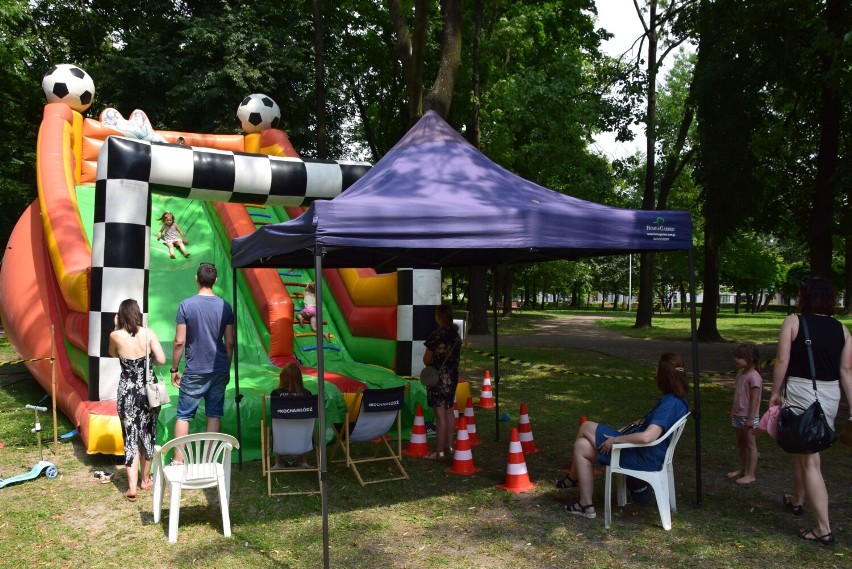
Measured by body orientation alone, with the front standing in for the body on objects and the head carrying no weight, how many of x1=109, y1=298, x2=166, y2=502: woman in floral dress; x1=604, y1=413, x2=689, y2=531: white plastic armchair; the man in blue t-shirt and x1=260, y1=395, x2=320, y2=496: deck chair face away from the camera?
3

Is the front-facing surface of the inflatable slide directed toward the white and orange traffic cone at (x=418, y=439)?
yes

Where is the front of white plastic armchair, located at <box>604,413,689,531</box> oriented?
to the viewer's left

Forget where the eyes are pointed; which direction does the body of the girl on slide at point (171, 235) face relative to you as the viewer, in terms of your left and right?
facing the viewer and to the right of the viewer

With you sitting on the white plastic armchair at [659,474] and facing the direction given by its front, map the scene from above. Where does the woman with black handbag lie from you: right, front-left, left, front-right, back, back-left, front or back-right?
back

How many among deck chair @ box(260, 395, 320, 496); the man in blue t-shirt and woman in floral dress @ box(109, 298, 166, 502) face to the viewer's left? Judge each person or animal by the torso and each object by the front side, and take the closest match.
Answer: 0

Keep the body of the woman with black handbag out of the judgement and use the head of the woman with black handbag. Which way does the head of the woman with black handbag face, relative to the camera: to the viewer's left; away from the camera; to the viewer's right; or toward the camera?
away from the camera

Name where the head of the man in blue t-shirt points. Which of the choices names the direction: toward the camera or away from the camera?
away from the camera

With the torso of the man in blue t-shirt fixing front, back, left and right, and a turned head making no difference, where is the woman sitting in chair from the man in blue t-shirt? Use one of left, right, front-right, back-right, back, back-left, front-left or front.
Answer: back-right

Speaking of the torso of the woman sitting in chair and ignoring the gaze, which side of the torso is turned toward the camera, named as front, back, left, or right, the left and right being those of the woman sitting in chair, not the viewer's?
left

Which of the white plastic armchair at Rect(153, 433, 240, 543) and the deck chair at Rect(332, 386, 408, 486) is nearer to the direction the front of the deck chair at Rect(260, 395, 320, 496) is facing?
the deck chair

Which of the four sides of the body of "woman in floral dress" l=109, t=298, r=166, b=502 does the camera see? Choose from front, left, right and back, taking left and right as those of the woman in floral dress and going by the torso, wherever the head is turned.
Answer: back

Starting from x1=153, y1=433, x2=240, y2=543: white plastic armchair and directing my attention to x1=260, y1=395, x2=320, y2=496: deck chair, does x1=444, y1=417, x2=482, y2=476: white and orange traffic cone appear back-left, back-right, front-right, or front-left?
front-right

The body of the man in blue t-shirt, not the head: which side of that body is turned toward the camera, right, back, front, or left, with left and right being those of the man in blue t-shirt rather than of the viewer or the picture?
back

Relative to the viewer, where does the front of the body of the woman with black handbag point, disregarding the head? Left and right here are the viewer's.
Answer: facing away from the viewer and to the left of the viewer

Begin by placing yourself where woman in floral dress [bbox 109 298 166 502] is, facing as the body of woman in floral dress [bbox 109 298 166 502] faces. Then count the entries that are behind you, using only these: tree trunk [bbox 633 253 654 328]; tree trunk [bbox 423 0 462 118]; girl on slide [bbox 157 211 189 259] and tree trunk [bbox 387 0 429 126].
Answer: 0
